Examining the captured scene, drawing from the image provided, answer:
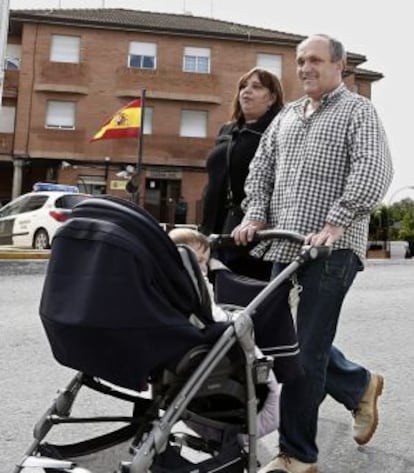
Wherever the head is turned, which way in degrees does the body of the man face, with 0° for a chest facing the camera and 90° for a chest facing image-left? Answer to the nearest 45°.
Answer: approximately 45°

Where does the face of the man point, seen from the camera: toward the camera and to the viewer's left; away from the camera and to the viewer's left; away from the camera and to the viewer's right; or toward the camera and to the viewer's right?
toward the camera and to the viewer's left

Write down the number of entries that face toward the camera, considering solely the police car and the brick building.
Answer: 1

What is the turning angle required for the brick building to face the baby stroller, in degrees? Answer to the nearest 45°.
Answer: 0° — it already faces it

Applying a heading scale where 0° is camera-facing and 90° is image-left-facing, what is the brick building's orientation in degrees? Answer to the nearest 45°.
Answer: approximately 0°

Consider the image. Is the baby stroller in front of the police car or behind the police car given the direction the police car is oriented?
behind

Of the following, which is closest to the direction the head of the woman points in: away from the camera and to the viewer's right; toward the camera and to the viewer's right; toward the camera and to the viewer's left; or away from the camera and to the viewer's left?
toward the camera and to the viewer's left

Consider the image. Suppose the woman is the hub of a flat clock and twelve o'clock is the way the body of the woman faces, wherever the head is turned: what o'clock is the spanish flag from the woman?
The spanish flag is roughly at 4 o'clock from the woman.

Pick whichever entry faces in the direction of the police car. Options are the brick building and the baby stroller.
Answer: the brick building
